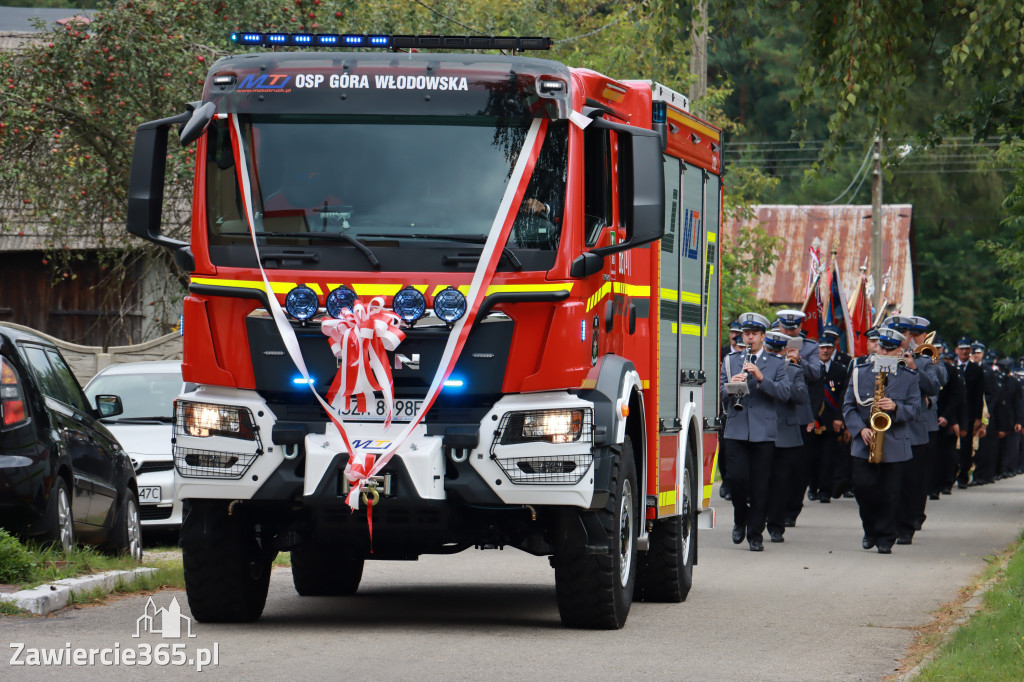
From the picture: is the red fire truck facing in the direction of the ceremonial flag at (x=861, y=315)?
no

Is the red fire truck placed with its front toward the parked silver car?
no

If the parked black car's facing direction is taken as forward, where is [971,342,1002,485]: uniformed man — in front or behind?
in front

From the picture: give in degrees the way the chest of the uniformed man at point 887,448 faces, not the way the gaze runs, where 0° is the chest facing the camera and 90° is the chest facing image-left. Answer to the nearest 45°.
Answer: approximately 0°

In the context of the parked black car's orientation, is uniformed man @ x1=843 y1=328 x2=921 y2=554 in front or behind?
in front

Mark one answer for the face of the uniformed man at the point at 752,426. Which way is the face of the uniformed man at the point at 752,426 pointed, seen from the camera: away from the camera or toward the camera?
toward the camera

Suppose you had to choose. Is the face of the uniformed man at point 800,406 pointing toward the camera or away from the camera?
toward the camera

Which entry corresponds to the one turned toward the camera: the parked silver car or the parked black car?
the parked silver car

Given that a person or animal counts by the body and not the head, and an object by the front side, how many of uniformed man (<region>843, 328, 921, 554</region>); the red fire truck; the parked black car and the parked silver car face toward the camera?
3

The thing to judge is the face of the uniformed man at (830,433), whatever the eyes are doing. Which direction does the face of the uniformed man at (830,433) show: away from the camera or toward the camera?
toward the camera

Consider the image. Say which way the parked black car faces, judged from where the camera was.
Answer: facing away from the viewer and to the right of the viewer

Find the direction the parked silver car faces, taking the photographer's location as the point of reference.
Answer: facing the viewer

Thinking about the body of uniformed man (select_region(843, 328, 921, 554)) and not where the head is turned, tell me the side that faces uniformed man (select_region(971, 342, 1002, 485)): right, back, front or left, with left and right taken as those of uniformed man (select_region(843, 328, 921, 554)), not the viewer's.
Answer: back

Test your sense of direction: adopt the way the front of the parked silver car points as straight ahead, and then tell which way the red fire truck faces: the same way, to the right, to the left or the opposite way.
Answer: the same way

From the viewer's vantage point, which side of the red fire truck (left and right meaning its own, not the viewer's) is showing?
front

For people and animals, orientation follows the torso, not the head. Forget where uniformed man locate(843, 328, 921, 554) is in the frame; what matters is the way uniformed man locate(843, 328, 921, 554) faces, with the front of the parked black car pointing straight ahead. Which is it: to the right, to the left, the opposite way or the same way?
the opposite way
